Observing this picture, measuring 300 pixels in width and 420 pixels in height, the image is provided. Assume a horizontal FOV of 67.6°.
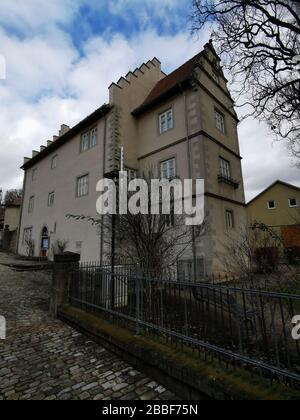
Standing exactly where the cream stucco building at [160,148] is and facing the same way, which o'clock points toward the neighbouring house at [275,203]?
The neighbouring house is roughly at 6 o'clock from the cream stucco building.

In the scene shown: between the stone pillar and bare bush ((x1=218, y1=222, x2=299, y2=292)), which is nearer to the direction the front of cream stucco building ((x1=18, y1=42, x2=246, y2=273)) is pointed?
the stone pillar

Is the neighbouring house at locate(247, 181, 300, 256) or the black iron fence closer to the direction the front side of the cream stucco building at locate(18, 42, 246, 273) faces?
the black iron fence

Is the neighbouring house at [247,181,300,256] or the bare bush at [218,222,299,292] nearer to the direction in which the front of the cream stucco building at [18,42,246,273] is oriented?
the bare bush

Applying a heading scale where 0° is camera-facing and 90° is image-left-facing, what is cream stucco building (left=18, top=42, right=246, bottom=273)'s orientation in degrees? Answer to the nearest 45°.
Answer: approximately 45°

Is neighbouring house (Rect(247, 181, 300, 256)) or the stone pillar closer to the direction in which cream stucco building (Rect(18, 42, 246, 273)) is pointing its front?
the stone pillar
